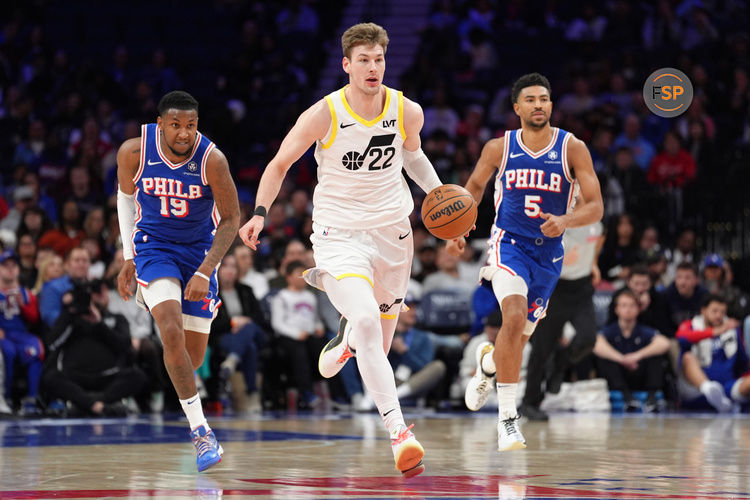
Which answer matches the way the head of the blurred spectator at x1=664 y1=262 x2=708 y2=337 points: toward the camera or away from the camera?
toward the camera

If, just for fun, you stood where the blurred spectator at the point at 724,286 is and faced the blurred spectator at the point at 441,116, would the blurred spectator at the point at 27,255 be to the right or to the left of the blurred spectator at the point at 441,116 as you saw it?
left

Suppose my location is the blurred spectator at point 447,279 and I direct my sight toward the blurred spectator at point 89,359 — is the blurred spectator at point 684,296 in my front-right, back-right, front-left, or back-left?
back-left

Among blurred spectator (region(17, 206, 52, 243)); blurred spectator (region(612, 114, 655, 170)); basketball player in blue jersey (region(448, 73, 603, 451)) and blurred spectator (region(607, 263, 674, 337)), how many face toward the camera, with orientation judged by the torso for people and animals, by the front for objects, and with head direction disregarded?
4

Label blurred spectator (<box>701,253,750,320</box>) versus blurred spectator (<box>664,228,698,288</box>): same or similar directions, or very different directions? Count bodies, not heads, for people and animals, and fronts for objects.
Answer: same or similar directions

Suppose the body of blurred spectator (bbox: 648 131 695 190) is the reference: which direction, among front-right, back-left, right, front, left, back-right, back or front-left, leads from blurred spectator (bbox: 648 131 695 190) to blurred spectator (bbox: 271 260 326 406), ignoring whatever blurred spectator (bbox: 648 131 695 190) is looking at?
front-right

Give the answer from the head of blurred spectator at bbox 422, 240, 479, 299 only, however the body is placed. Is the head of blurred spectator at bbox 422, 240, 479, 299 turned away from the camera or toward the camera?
toward the camera

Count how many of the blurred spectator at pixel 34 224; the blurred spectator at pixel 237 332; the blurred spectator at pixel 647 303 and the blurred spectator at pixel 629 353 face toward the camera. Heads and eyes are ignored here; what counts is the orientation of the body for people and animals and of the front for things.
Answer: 4

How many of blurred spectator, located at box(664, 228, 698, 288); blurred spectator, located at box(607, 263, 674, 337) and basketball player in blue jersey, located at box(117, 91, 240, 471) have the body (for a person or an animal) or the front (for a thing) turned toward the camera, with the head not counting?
3

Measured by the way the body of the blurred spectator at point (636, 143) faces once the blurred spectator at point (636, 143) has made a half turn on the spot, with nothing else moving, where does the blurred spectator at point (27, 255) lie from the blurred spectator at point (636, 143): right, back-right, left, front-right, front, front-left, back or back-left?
back-left

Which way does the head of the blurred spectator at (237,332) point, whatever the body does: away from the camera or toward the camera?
toward the camera

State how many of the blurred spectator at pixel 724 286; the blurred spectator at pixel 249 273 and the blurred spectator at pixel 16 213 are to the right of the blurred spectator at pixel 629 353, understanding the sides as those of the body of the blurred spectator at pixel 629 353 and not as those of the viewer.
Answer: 2

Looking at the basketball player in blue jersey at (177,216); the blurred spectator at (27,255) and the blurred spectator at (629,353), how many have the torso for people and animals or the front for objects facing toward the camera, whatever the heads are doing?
3

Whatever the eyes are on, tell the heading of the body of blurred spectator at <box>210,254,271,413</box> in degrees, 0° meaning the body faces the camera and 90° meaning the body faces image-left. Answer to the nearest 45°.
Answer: approximately 0°

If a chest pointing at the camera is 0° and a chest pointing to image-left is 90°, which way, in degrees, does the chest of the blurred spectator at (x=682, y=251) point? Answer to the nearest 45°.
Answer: approximately 0°

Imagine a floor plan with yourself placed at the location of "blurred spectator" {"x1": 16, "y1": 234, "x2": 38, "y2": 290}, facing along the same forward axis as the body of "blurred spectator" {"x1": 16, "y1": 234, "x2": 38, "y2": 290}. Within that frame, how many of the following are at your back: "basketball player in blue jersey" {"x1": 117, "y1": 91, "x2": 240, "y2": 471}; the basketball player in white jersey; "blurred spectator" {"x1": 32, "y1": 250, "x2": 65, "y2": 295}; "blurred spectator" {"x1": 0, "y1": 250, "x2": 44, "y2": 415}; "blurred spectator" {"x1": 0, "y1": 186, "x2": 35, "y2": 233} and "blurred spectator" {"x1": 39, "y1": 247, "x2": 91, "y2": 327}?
1

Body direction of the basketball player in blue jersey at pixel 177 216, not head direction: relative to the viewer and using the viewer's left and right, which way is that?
facing the viewer
